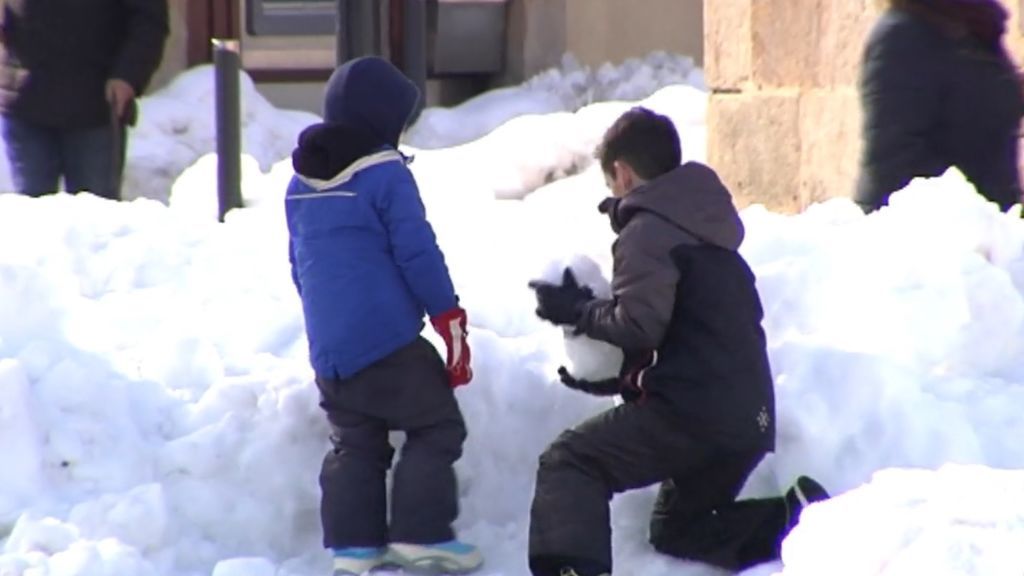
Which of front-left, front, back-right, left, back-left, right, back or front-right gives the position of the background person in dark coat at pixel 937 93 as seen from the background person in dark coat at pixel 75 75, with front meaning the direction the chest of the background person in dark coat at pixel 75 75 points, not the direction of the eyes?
front-left

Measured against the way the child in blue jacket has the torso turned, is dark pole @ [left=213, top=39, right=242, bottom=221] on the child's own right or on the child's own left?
on the child's own left

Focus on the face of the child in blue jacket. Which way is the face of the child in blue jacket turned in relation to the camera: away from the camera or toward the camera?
away from the camera

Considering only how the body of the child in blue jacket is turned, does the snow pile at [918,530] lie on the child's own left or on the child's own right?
on the child's own right

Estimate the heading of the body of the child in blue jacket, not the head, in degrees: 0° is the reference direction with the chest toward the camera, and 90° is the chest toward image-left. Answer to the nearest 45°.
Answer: approximately 225°

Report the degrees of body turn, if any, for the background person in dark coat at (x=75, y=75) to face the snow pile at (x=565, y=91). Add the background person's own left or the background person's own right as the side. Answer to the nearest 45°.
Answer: approximately 135° to the background person's own left

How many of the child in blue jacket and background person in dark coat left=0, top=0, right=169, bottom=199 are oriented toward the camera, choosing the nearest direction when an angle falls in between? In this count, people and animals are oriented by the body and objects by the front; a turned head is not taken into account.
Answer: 1

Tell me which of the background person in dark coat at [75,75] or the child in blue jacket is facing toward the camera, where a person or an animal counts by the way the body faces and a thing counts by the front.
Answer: the background person in dark coat

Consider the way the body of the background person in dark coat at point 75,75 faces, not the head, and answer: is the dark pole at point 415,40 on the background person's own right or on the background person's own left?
on the background person's own left

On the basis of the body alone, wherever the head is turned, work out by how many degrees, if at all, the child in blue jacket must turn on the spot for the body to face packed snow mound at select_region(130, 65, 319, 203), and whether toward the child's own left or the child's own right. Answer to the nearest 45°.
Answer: approximately 45° to the child's own left

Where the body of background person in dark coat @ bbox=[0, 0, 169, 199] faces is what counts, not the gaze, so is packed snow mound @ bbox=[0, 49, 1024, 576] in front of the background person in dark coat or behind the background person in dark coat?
in front

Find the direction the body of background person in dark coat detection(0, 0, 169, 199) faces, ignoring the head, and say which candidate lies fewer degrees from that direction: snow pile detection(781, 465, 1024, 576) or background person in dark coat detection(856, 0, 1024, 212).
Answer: the snow pile

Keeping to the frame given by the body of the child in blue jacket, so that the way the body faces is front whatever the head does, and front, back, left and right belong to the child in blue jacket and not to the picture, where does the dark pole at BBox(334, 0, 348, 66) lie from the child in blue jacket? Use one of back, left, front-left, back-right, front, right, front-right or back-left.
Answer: front-left

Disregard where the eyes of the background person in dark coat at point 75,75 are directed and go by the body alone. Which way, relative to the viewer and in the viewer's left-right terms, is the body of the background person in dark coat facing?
facing the viewer
